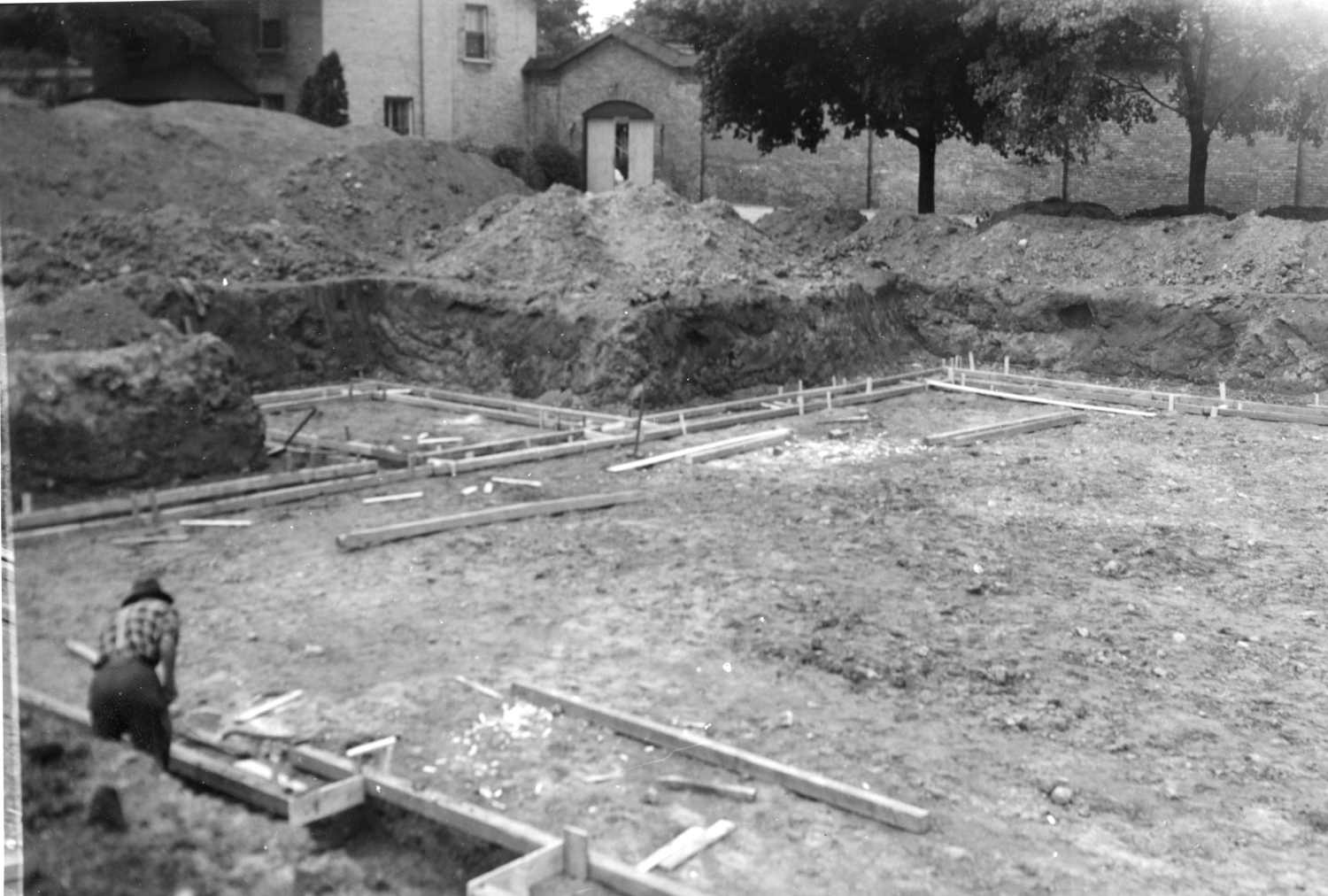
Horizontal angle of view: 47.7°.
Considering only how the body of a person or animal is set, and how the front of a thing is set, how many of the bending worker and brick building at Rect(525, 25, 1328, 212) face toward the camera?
1

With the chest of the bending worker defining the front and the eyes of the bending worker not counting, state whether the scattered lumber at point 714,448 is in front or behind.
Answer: in front

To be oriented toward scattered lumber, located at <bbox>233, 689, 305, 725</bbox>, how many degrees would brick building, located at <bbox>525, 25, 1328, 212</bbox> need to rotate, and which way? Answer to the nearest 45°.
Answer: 0° — it already faces it

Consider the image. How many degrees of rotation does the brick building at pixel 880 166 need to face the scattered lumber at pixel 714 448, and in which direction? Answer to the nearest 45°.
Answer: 0° — it already faces it

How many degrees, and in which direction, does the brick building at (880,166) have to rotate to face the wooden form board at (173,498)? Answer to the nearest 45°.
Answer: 0° — it already faces it

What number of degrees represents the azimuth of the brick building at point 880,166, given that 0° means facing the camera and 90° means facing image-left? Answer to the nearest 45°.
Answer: approximately 0°

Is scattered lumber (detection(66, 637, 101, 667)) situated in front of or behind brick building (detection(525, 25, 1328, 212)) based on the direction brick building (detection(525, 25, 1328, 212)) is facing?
in front

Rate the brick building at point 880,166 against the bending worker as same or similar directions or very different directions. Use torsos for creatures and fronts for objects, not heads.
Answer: very different directions

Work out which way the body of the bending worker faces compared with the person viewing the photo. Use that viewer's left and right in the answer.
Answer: facing away from the viewer and to the right of the viewer

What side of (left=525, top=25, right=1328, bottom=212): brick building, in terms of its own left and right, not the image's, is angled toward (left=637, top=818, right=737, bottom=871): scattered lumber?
front
